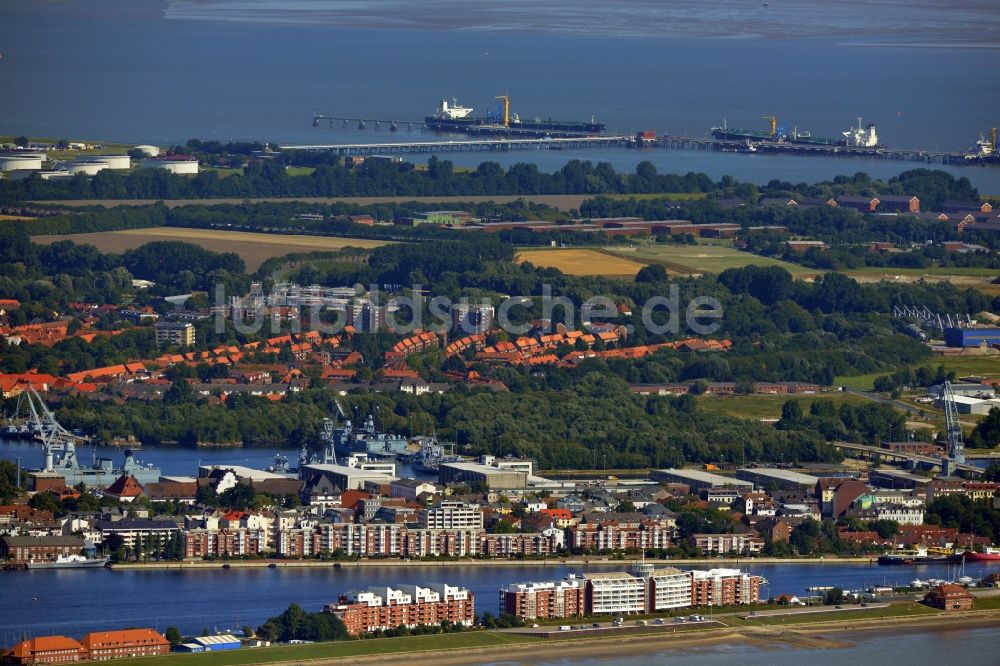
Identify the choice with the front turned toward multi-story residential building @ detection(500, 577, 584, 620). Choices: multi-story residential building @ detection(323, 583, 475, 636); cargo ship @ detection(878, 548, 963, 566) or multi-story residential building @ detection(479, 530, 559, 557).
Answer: multi-story residential building @ detection(479, 530, 559, 557)

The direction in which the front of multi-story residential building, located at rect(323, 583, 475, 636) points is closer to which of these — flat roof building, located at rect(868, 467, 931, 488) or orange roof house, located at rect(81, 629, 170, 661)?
the orange roof house

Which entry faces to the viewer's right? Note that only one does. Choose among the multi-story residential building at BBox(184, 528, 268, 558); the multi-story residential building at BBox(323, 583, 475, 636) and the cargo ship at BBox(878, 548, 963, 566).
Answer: the cargo ship

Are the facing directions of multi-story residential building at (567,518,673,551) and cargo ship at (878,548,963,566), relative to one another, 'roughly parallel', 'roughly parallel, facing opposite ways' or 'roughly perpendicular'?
roughly perpendicular

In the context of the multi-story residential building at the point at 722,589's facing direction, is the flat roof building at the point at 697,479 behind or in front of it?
behind

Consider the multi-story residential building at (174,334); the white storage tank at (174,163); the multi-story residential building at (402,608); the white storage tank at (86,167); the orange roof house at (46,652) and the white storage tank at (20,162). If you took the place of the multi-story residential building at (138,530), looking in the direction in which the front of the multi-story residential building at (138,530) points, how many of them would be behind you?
4

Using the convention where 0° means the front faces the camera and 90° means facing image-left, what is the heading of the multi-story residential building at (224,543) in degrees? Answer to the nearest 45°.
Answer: approximately 0°

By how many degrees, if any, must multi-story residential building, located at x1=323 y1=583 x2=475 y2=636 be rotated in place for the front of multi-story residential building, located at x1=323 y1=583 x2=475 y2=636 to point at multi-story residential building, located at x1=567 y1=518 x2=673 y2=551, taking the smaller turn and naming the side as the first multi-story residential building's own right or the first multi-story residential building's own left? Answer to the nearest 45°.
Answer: approximately 135° to the first multi-story residential building's own left

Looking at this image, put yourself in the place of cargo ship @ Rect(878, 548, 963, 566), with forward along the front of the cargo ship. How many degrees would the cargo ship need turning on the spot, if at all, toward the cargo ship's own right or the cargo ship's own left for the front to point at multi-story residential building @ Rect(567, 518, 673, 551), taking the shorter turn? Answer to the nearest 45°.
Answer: approximately 180°

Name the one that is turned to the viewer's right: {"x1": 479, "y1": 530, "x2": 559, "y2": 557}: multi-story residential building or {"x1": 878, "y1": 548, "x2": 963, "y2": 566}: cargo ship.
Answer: the cargo ship

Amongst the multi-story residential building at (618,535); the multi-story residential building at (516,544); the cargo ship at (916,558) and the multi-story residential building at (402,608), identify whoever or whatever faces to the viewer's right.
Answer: the cargo ship

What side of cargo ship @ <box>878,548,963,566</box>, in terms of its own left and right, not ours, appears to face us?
right

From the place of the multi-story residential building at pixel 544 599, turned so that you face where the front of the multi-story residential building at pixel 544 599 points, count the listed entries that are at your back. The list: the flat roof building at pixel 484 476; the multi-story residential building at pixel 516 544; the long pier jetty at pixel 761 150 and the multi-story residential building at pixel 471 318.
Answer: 4

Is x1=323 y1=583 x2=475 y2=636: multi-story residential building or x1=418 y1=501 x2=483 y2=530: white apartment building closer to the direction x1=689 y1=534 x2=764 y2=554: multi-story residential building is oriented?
the multi-story residential building

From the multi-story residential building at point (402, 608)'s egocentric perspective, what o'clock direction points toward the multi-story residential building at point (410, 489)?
the multi-story residential building at point (410, 489) is roughly at 6 o'clock from the multi-story residential building at point (402, 608).
